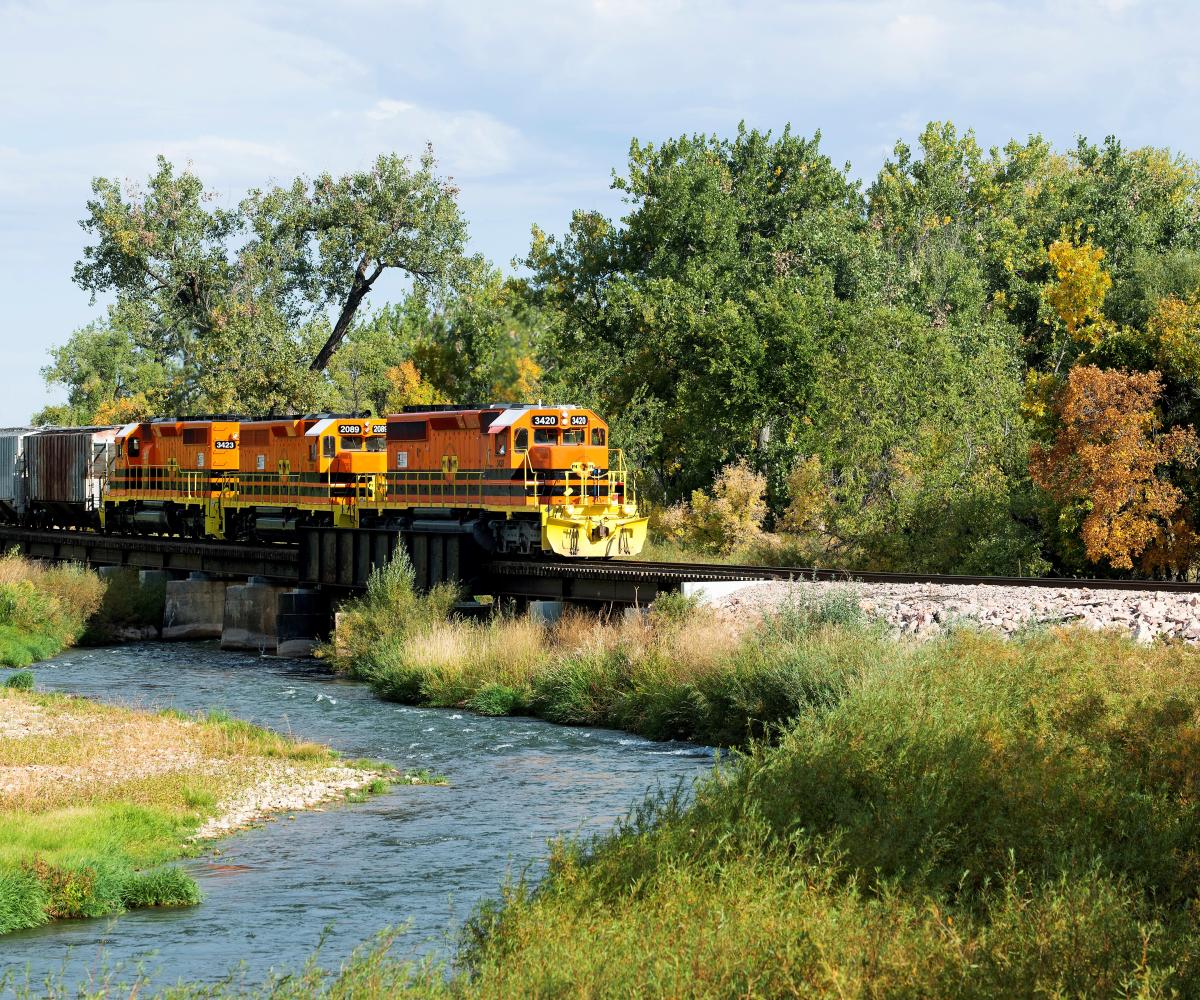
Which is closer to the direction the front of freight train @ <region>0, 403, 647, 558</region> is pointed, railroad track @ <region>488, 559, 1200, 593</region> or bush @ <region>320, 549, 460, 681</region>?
the railroad track

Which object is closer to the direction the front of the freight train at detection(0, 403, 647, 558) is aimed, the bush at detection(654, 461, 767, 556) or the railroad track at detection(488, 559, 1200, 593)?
the railroad track

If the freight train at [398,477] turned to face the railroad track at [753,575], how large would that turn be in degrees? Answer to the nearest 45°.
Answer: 0° — it already faces it

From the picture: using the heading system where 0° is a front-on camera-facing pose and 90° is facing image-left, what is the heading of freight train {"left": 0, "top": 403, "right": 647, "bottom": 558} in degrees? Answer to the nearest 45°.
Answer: approximately 315°

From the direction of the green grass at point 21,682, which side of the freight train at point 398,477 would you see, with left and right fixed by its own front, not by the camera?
right

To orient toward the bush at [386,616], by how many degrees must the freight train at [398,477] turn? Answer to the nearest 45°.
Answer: approximately 45° to its right

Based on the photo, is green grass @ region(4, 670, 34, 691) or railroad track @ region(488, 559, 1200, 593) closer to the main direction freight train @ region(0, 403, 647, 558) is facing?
the railroad track
